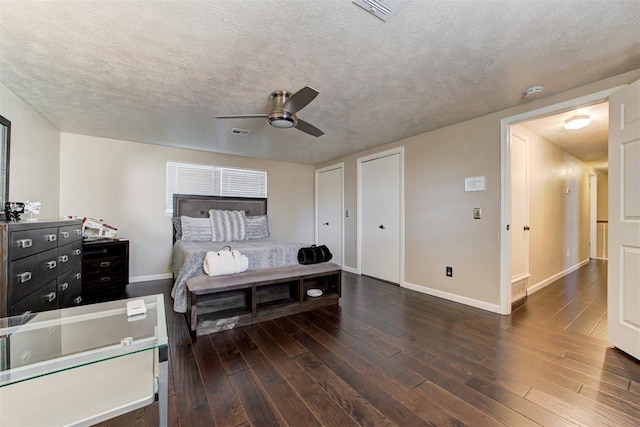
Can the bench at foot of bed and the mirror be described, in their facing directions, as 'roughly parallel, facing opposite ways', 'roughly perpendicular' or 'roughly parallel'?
roughly perpendicular

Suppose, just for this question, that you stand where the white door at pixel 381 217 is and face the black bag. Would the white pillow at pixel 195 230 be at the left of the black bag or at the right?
right

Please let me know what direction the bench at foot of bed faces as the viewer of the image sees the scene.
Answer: facing the viewer and to the right of the viewer

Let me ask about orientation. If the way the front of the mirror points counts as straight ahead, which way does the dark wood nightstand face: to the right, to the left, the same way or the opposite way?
to the right

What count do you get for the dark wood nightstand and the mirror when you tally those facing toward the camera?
1

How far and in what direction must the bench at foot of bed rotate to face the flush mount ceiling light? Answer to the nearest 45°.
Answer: approximately 45° to its left

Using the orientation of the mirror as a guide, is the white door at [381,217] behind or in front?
in front

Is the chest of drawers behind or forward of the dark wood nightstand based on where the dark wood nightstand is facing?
forward

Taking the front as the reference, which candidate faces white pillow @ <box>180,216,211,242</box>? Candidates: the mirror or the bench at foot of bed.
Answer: the mirror

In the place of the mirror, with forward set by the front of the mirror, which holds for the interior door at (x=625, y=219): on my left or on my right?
on my right

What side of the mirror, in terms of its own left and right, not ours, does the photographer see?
right

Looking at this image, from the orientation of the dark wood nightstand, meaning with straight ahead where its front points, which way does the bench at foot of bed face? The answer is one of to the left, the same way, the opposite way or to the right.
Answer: the same way

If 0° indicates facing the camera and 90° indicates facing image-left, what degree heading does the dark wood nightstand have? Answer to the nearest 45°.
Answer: approximately 0°

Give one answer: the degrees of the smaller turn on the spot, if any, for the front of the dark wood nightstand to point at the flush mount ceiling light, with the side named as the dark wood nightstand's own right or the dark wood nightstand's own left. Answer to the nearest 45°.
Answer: approximately 45° to the dark wood nightstand's own left

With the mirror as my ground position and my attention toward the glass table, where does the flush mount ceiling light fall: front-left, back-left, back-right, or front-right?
front-left

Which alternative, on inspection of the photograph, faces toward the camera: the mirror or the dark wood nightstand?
the dark wood nightstand
